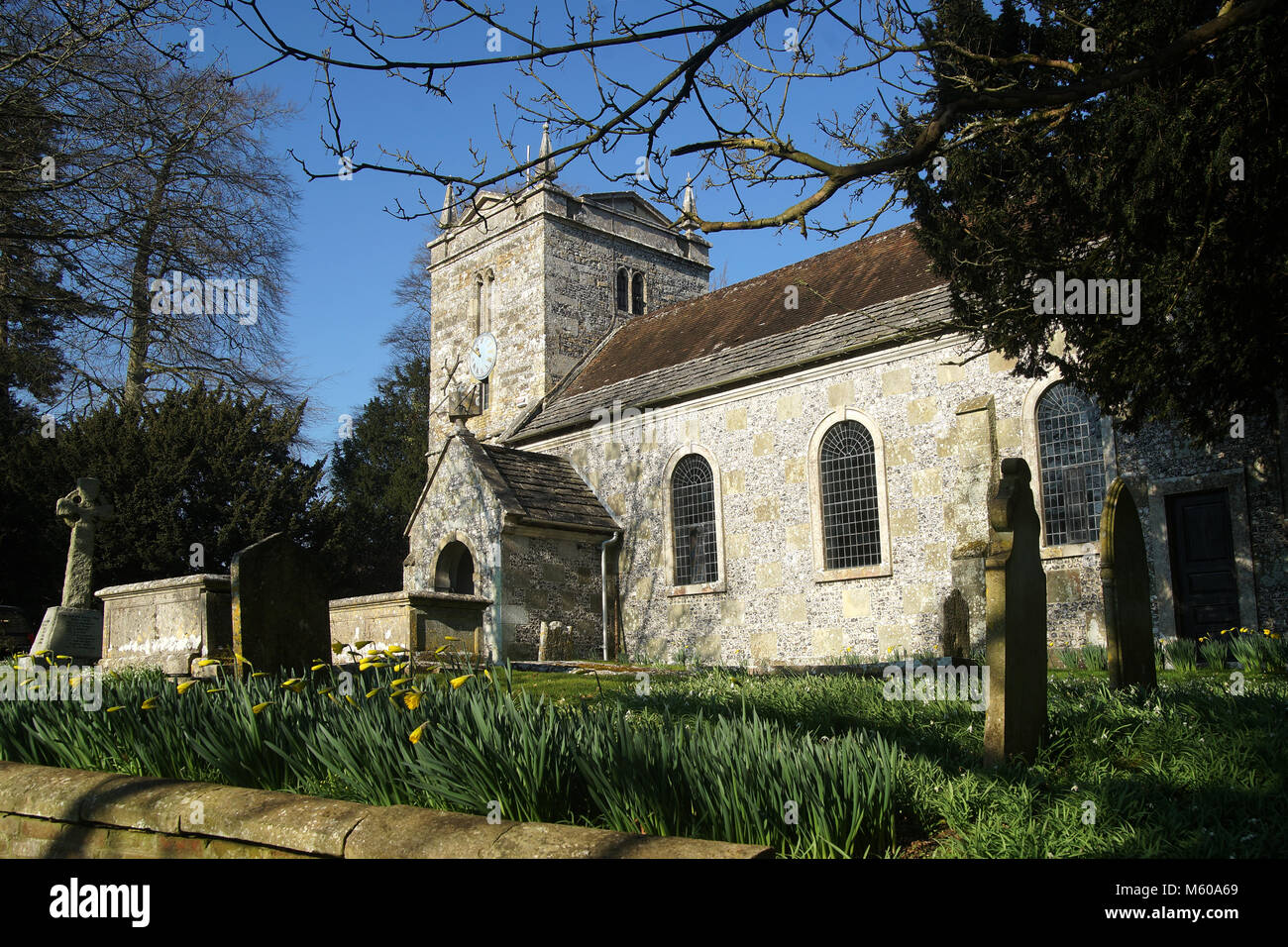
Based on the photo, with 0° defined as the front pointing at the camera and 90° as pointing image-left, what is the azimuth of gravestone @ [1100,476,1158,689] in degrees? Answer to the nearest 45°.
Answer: approximately 315°

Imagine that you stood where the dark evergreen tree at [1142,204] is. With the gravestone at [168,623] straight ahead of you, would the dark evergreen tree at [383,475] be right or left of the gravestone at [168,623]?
right

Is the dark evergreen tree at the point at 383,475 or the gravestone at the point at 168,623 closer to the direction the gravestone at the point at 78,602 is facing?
the gravestone

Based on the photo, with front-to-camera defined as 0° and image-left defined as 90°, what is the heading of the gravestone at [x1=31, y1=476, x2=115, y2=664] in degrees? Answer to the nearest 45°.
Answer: approximately 315°

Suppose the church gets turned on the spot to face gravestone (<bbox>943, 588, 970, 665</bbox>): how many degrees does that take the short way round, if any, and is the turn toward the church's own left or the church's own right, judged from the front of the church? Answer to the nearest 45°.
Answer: approximately 45° to the church's own left

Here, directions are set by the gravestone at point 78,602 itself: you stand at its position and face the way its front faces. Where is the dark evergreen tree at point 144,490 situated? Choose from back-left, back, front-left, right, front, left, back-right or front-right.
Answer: back-left

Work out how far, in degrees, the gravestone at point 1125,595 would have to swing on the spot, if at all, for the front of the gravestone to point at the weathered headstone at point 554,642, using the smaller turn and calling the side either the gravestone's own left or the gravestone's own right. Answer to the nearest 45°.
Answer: approximately 180°

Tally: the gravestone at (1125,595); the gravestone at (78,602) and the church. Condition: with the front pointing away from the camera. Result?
0
